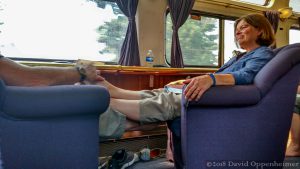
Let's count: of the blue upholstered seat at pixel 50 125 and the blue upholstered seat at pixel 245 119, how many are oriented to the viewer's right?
1

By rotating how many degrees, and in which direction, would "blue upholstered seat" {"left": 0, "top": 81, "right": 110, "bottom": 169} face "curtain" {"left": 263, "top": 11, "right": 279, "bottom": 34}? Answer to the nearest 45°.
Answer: approximately 45° to its left

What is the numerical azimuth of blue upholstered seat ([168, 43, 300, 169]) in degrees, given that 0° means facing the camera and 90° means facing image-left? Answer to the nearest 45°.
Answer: approximately 90°

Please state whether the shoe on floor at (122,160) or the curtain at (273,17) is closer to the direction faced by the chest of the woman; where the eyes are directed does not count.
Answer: the shoe on floor

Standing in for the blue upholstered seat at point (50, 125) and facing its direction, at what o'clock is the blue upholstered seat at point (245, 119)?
the blue upholstered seat at point (245, 119) is roughly at 12 o'clock from the blue upholstered seat at point (50, 125).

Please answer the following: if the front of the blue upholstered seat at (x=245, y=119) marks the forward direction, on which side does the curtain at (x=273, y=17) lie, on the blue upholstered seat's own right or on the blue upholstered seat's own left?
on the blue upholstered seat's own right

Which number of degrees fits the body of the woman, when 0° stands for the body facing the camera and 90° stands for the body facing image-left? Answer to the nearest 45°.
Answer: approximately 90°

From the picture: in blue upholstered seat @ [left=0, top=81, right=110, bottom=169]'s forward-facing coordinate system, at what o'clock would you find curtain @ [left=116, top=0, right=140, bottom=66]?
The curtain is roughly at 10 o'clock from the blue upholstered seat.

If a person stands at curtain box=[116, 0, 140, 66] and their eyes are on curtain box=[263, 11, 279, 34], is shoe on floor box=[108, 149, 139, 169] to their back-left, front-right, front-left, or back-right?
back-right

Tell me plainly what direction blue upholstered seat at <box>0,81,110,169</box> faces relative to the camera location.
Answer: facing to the right of the viewer

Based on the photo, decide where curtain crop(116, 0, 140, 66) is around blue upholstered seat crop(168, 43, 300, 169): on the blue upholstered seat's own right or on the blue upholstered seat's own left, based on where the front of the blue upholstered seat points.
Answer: on the blue upholstered seat's own right
